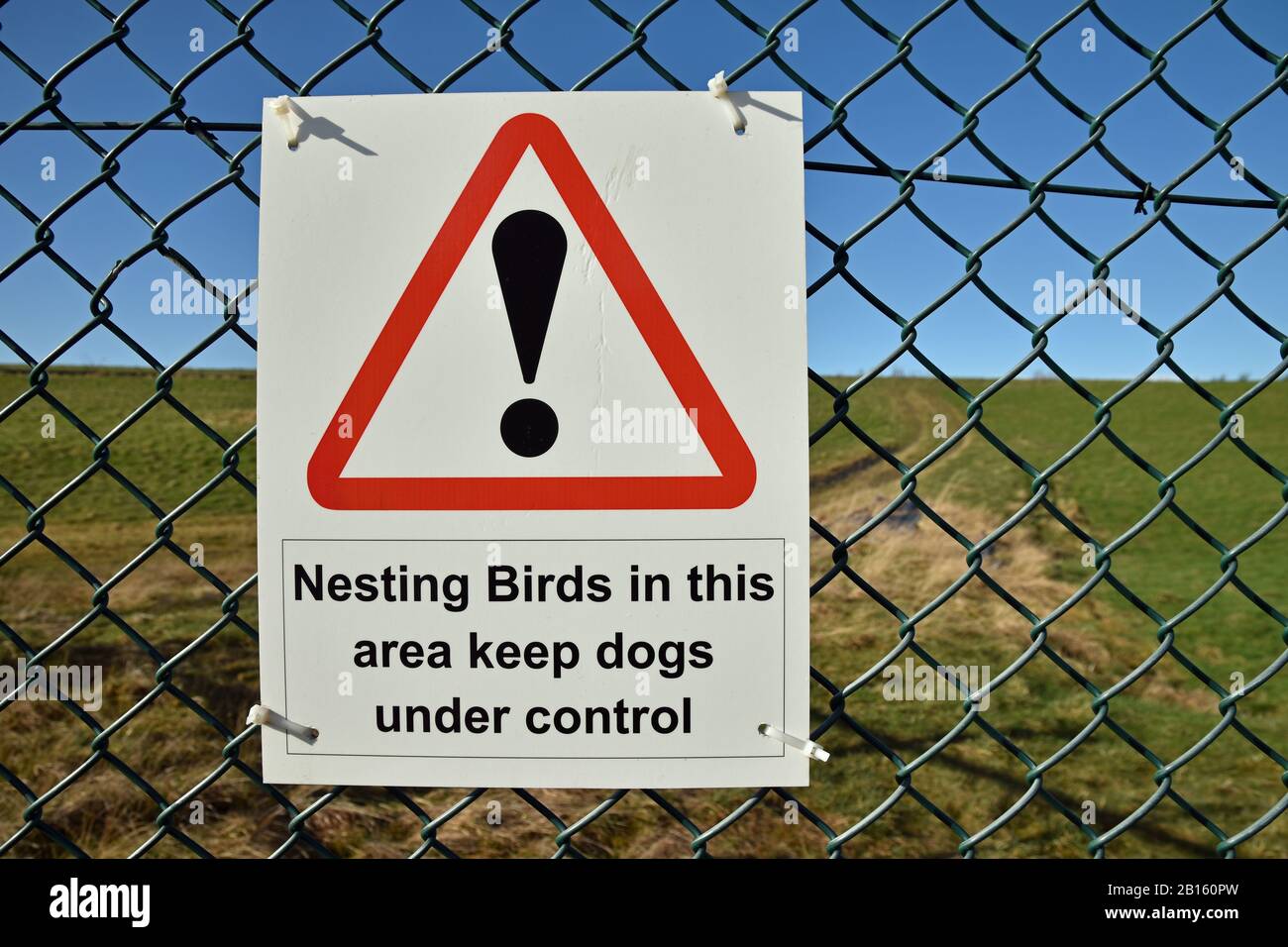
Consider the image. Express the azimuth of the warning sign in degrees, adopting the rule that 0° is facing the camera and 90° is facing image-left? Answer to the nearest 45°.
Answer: approximately 0°
